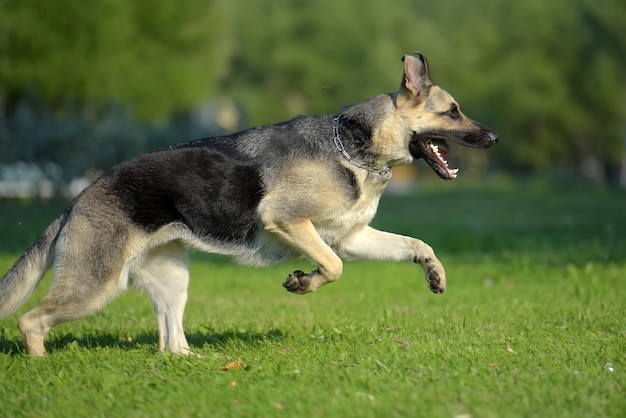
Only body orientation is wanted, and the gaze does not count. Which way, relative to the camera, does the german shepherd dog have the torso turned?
to the viewer's right
